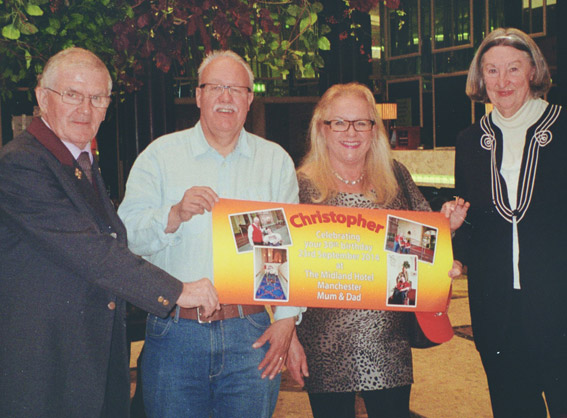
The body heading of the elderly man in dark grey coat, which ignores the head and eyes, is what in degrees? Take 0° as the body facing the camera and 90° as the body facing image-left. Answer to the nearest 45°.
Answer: approximately 315°

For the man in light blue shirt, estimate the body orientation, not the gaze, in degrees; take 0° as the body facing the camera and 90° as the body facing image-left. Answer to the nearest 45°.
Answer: approximately 0°
